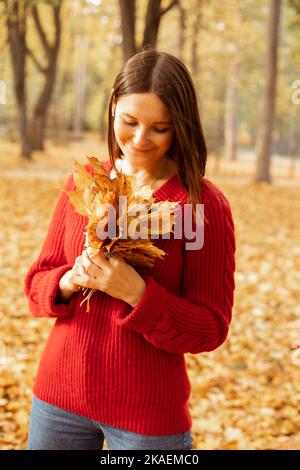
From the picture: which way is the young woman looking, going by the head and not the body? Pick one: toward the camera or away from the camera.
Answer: toward the camera

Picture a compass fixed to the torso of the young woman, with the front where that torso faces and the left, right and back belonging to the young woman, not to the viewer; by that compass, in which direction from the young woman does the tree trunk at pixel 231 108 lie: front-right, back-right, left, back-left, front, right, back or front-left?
back

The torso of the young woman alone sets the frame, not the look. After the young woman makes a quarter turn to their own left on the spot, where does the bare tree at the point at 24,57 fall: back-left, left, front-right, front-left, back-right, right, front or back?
left

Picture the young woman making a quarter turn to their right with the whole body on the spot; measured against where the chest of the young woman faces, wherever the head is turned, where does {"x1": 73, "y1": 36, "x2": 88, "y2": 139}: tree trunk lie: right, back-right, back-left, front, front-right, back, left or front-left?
right

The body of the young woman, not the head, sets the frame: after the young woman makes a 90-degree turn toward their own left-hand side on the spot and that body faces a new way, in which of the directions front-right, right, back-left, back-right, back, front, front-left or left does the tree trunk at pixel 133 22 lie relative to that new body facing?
left

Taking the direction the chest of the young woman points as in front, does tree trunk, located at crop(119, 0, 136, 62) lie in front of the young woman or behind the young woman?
behind

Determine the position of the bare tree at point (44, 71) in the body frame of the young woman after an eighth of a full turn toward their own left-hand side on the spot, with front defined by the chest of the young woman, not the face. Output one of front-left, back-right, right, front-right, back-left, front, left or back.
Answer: back-left

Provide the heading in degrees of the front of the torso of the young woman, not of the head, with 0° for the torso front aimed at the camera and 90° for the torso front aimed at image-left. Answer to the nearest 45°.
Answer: approximately 0°

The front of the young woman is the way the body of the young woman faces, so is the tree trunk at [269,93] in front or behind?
behind

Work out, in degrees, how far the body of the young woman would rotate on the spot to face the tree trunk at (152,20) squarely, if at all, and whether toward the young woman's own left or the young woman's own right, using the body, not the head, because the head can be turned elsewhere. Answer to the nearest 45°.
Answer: approximately 180°
